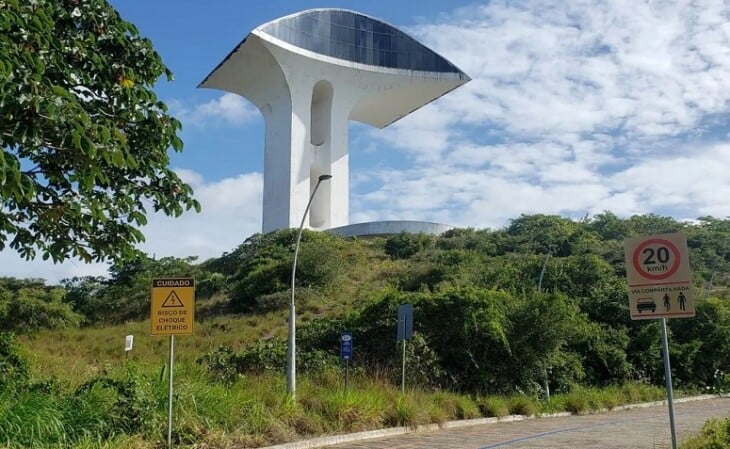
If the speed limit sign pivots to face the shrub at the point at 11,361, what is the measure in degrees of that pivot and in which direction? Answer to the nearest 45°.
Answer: approximately 90° to its right

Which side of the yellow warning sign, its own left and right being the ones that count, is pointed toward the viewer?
front

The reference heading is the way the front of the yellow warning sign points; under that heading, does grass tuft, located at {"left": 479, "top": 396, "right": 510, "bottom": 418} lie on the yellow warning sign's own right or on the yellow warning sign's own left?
on the yellow warning sign's own left

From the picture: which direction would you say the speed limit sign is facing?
toward the camera

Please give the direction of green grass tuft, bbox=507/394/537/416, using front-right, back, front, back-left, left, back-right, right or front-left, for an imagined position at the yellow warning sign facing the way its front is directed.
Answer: back-left

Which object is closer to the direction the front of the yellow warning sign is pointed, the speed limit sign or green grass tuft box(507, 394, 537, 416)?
the speed limit sign

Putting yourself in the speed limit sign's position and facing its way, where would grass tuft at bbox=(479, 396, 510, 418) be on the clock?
The grass tuft is roughly at 5 o'clock from the speed limit sign.

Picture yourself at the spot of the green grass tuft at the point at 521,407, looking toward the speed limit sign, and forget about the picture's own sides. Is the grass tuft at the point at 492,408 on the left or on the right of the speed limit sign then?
right

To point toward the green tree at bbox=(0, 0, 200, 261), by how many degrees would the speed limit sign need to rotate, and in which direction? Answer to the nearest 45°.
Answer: approximately 45° to its right

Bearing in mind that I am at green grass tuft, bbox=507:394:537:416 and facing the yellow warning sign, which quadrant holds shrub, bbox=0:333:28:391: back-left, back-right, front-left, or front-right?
front-right

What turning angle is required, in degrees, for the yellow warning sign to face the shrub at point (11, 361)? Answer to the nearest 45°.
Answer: approximately 135° to its right

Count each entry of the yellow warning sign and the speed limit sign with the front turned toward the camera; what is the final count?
2
